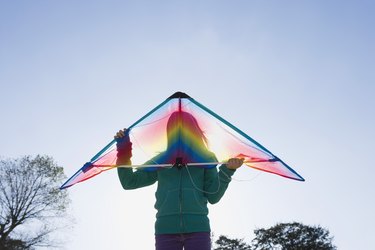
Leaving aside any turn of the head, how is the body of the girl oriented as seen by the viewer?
toward the camera

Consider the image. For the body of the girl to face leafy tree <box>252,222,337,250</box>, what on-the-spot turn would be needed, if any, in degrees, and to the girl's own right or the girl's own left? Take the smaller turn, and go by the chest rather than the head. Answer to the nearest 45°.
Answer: approximately 180°
